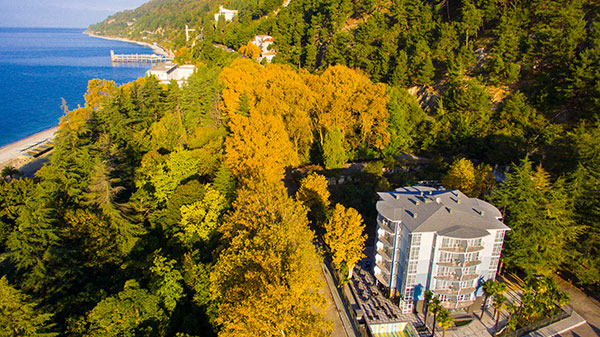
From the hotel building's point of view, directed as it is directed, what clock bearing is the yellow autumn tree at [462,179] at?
The yellow autumn tree is roughly at 6 o'clock from the hotel building.

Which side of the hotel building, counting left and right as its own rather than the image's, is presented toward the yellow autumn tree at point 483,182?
back

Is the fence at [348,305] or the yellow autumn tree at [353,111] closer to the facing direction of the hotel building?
the fence

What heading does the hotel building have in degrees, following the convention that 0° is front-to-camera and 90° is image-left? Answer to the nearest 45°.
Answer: approximately 0°

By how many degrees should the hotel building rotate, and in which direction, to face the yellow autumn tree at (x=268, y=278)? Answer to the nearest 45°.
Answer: approximately 45° to its right

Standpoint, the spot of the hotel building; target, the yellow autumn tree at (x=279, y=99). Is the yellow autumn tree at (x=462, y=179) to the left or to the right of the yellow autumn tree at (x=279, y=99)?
right

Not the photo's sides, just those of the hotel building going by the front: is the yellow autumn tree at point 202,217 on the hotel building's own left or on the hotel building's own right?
on the hotel building's own right

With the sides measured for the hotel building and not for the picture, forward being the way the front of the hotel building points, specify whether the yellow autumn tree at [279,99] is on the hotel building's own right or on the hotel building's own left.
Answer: on the hotel building's own right

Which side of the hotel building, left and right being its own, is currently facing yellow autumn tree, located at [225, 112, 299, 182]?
right

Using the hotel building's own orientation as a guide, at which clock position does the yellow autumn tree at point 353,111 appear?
The yellow autumn tree is roughly at 5 o'clock from the hotel building.
